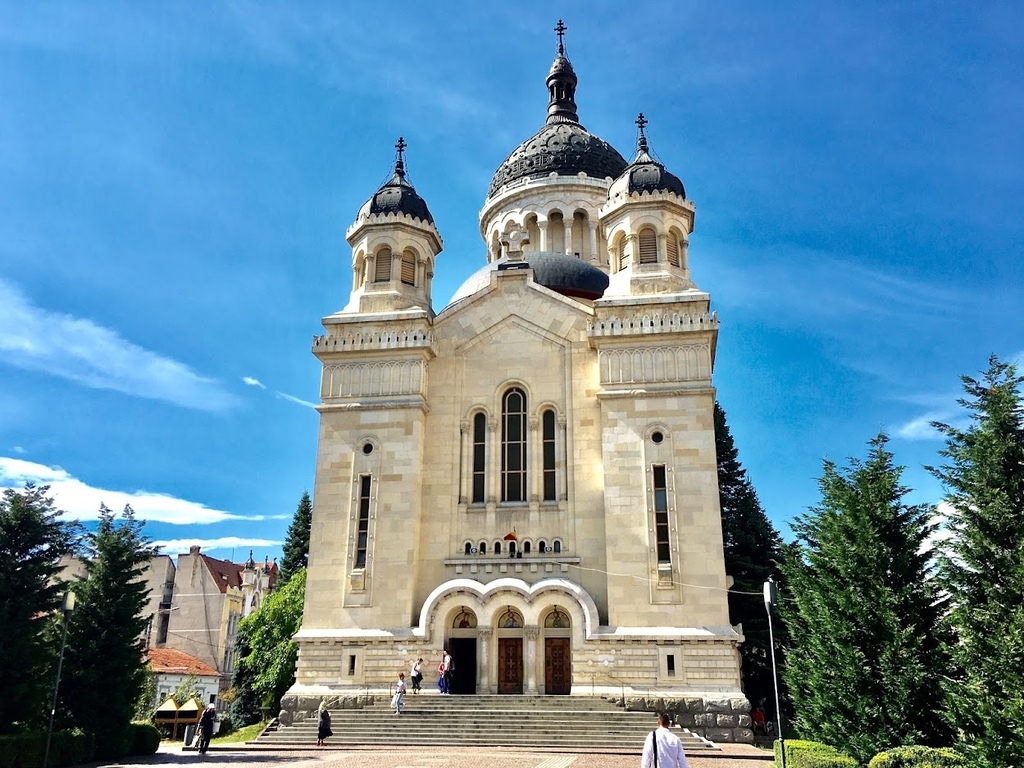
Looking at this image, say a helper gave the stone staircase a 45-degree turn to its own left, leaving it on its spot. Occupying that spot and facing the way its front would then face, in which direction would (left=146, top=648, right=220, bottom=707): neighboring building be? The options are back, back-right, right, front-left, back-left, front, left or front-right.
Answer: back

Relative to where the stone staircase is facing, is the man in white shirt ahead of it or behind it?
ahead

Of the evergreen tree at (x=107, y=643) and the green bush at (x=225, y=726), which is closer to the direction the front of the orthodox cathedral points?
the evergreen tree

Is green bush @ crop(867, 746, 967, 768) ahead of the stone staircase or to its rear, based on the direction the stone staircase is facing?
ahead

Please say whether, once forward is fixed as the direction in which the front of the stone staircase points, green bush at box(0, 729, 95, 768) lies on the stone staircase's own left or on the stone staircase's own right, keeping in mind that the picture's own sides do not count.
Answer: on the stone staircase's own right

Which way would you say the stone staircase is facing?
toward the camera

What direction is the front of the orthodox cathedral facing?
toward the camera

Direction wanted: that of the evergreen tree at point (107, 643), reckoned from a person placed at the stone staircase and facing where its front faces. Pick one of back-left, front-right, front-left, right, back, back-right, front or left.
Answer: right

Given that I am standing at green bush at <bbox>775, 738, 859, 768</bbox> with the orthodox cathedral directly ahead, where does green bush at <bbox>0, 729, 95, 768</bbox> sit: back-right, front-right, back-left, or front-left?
front-left

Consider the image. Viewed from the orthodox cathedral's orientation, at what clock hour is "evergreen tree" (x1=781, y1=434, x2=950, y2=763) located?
The evergreen tree is roughly at 11 o'clock from the orthodox cathedral.

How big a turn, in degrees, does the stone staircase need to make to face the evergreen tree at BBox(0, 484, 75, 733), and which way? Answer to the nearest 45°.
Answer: approximately 90° to its right

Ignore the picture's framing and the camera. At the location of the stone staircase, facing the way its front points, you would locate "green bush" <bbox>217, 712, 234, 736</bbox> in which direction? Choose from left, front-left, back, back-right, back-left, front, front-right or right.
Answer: back-right
